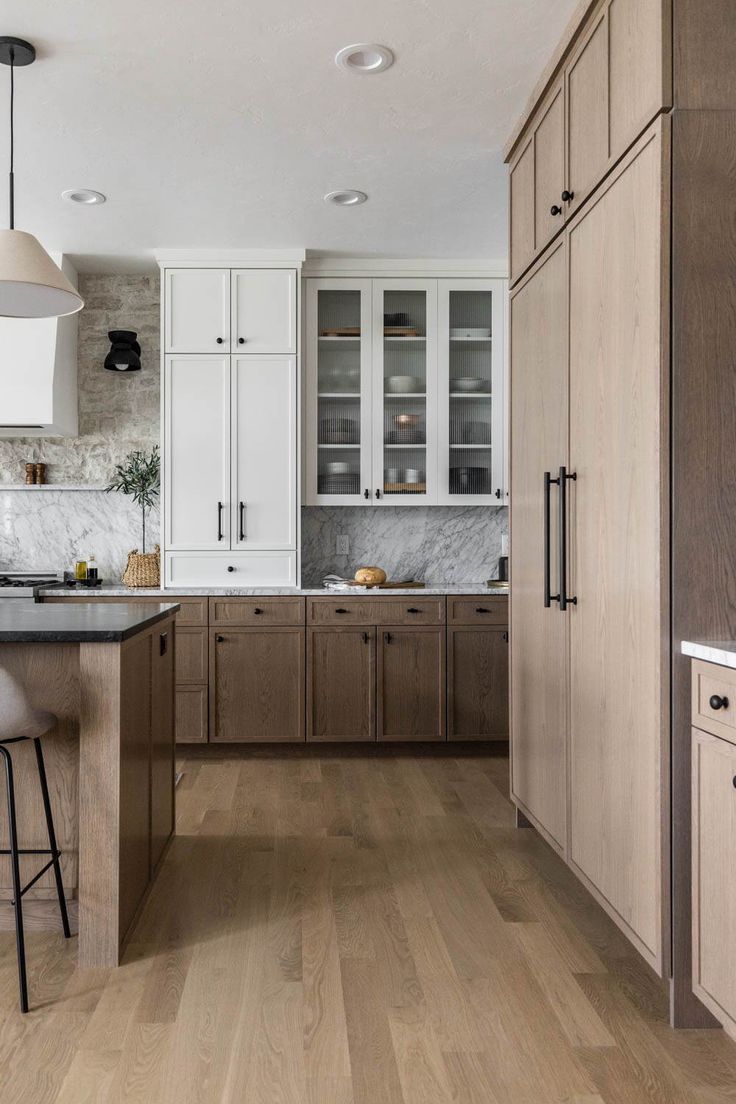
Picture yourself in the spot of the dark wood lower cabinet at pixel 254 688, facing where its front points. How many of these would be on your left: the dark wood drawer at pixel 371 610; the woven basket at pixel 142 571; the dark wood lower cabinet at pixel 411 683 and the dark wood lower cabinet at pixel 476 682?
3

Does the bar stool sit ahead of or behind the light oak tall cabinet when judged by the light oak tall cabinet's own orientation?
ahead

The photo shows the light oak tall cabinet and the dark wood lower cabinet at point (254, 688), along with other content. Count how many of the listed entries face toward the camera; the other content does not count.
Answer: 1

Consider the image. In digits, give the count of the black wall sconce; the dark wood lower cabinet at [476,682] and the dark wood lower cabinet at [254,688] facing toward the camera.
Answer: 3

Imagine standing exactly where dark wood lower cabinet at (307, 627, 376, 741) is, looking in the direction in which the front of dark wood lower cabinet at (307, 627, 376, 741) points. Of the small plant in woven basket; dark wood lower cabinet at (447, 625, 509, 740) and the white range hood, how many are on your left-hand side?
1

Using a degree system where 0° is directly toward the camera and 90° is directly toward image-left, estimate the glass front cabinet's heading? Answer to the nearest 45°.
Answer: approximately 0°
